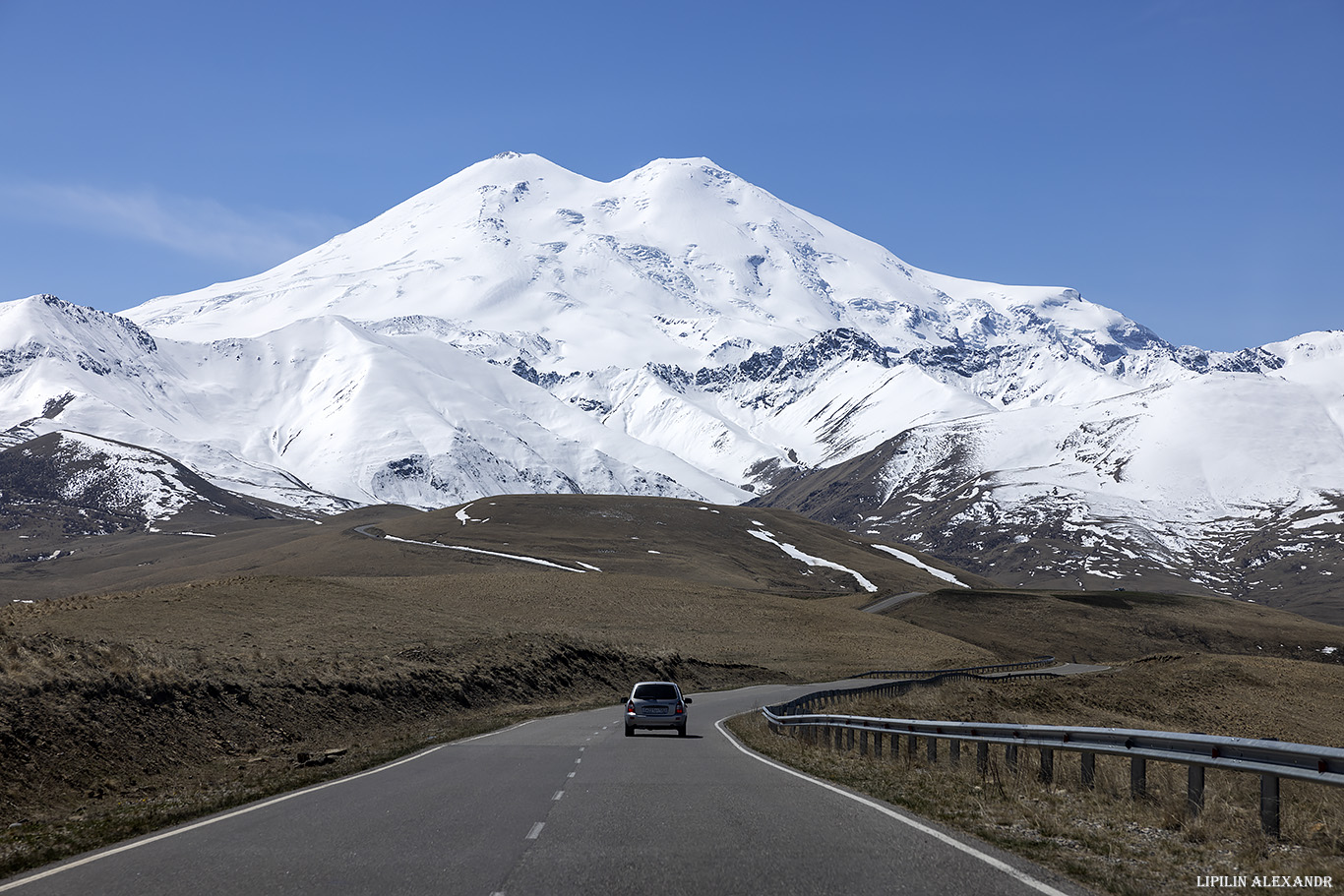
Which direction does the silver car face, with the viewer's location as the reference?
facing away from the viewer

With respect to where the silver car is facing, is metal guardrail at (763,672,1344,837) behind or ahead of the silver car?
behind
